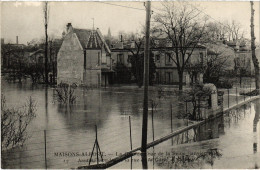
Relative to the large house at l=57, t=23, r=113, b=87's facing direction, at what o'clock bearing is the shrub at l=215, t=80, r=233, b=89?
The shrub is roughly at 10 o'clock from the large house.

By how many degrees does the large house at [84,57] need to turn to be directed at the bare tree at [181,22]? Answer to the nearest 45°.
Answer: approximately 45° to its left

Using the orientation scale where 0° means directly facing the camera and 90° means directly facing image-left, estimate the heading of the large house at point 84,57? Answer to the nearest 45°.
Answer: approximately 315°

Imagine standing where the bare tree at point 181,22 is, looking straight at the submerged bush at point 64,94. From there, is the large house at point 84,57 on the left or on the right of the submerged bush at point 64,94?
right

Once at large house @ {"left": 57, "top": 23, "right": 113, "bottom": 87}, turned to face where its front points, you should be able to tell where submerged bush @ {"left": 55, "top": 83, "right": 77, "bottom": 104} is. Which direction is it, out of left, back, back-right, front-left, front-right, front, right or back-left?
front-right

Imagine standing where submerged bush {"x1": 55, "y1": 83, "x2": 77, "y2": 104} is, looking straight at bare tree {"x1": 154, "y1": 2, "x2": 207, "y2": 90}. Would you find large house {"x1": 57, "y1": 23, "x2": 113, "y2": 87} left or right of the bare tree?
left
